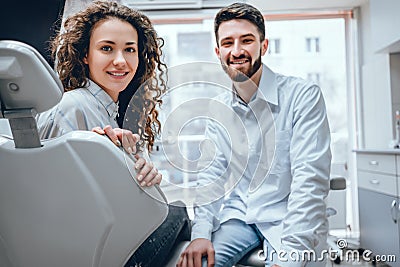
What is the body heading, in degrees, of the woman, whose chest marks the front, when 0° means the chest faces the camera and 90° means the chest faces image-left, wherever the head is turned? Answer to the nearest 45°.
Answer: approximately 315°

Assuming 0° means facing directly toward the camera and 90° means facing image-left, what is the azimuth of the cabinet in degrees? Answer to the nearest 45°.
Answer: approximately 45°

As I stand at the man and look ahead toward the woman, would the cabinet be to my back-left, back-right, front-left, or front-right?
back-right
